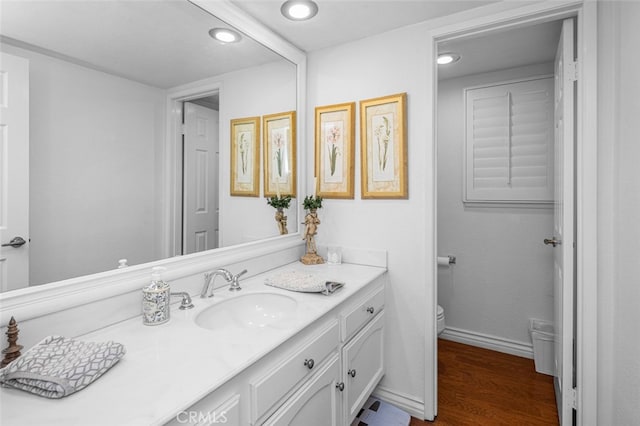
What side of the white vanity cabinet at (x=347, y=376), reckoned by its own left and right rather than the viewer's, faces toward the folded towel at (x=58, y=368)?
right

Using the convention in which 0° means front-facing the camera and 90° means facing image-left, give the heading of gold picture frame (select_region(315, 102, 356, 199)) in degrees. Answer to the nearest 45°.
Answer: approximately 45°

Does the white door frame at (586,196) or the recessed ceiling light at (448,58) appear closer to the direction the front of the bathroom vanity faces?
the white door frame

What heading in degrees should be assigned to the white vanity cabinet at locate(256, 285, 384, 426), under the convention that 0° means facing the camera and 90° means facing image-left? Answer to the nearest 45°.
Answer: approximately 315°

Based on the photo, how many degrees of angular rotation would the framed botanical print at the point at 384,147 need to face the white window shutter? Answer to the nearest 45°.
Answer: approximately 180°

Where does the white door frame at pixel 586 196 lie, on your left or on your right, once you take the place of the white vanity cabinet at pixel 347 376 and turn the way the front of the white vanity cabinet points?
on your left
